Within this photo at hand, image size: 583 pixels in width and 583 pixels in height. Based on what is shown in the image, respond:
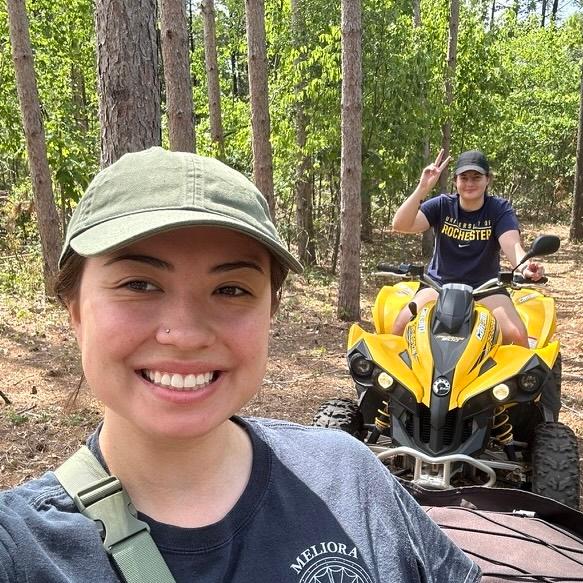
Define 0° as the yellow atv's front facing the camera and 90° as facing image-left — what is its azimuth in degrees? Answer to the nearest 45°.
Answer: approximately 0°

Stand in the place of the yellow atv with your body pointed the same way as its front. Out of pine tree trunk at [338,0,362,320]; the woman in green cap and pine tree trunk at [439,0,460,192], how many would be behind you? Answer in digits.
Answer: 2

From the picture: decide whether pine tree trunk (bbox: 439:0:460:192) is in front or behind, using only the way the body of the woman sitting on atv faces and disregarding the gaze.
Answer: behind

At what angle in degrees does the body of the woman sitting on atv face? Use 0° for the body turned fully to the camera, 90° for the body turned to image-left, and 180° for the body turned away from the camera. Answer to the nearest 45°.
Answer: approximately 0°

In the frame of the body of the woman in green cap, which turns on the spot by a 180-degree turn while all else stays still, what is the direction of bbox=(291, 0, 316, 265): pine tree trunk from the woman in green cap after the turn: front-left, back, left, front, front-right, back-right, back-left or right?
front

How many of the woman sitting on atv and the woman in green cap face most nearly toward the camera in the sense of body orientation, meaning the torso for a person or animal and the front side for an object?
2

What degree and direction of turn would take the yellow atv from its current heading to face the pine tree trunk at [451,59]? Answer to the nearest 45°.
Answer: approximately 180°

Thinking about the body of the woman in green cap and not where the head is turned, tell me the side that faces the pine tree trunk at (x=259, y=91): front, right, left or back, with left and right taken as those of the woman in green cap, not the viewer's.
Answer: back

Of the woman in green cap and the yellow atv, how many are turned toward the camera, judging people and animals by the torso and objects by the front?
2

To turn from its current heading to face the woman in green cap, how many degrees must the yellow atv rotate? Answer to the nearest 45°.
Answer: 0° — it already faces them
